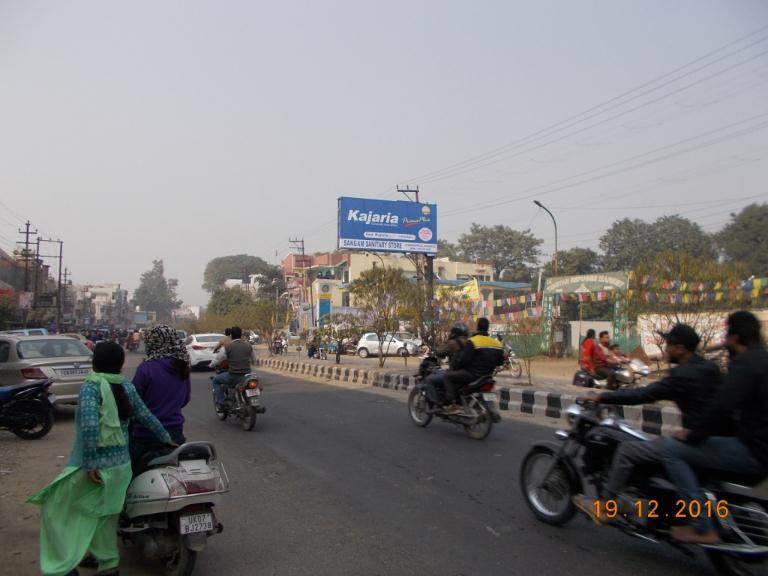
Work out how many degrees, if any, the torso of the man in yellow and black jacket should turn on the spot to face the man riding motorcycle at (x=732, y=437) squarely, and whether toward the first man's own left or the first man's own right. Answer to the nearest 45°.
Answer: approximately 135° to the first man's own left

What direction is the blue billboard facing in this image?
toward the camera

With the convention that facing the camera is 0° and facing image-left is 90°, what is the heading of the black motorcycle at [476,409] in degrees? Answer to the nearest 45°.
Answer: approximately 135°

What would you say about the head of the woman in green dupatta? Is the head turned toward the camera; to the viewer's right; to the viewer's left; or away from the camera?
away from the camera

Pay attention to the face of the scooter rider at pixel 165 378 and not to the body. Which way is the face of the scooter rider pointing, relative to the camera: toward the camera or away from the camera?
away from the camera

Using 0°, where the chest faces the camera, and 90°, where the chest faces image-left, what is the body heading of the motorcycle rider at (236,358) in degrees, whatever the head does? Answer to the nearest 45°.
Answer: approximately 135°

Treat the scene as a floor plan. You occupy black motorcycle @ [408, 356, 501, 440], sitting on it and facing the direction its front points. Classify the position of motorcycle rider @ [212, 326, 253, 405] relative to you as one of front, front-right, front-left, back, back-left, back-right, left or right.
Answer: front-left

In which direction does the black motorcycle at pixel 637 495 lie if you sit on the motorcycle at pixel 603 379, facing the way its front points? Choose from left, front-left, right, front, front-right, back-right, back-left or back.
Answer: right

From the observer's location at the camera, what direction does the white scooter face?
facing away from the viewer and to the left of the viewer

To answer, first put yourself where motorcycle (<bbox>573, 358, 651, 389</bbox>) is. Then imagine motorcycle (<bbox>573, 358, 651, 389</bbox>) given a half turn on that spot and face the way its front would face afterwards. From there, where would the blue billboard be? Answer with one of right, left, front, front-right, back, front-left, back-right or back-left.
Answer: front-right

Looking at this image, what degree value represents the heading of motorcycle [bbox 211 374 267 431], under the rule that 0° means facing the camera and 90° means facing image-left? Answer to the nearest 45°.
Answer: approximately 135°

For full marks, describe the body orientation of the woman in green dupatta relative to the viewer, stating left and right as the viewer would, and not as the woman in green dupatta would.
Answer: facing away from the viewer and to the right of the viewer

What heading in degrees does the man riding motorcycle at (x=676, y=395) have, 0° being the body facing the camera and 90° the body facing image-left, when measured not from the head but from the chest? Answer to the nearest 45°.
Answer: approximately 90°
